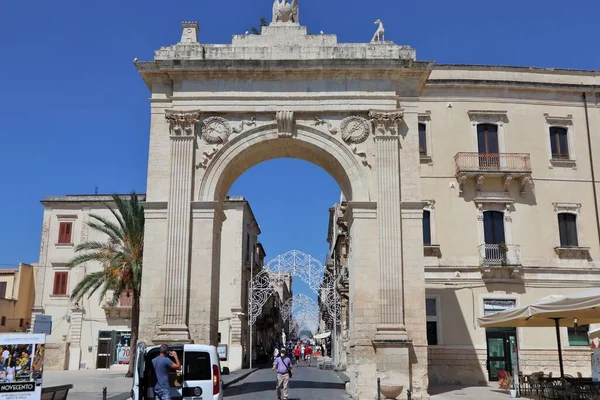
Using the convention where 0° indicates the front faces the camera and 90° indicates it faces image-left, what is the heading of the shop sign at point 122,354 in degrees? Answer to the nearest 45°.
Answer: approximately 0°

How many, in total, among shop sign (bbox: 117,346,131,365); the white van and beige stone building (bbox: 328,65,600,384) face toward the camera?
2

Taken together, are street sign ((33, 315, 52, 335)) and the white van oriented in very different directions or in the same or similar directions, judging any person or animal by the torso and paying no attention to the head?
very different directions

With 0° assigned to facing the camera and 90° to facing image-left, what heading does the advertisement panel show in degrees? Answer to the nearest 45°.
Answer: approximately 0°

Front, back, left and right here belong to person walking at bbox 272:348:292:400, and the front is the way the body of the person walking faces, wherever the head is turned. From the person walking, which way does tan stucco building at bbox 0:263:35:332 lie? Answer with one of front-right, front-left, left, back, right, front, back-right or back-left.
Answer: back-right

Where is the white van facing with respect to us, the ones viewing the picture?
facing away from the viewer

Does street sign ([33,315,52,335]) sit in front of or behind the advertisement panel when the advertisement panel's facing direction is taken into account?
behind
